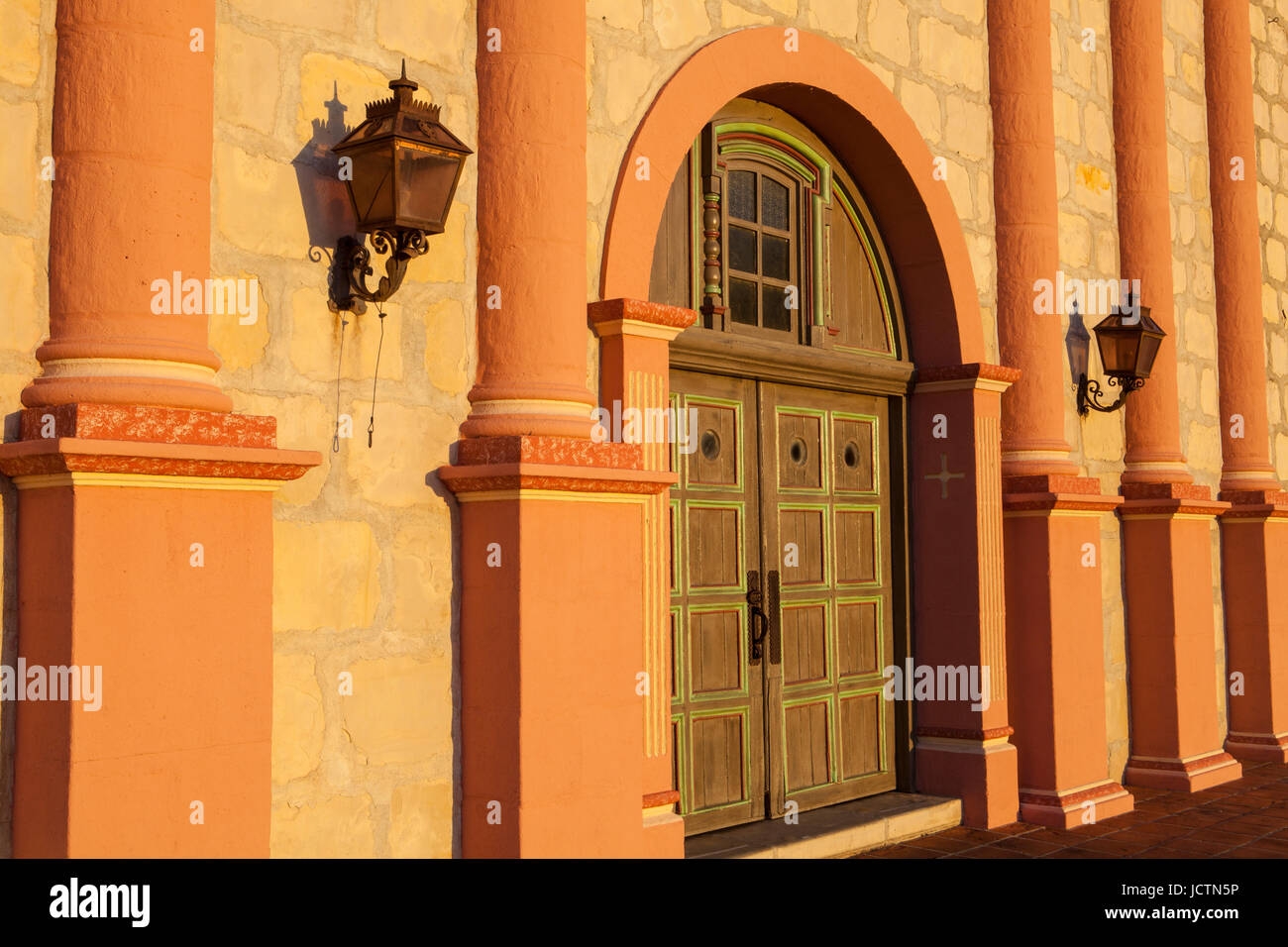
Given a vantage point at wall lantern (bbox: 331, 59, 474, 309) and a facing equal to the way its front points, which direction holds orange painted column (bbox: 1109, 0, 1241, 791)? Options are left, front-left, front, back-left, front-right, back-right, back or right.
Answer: left

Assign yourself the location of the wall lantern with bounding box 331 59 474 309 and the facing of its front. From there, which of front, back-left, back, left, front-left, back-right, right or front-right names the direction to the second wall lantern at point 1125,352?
left

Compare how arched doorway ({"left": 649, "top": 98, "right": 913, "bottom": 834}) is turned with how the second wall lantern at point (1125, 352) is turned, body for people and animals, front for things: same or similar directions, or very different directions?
same or similar directions

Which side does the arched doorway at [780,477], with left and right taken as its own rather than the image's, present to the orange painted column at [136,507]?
right

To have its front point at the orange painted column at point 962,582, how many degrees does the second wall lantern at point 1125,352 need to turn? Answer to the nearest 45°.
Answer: approximately 90° to its right

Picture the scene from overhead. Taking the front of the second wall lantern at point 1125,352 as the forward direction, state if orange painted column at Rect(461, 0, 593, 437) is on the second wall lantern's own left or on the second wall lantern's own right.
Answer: on the second wall lantern's own right

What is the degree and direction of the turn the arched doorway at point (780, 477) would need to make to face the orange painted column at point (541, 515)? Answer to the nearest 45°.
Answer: approximately 90° to its right

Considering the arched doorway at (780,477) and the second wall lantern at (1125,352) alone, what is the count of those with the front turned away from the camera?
0

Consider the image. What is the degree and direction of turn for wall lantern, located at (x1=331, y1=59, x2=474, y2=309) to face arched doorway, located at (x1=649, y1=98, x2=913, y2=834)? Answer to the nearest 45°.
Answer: approximately 90° to its left

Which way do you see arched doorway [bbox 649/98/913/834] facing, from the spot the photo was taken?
facing the viewer and to the right of the viewer

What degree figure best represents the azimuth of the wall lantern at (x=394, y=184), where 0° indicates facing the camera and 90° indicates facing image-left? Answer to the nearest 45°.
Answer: approximately 315°

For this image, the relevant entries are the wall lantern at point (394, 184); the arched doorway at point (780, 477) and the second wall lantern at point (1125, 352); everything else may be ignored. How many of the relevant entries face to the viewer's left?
0

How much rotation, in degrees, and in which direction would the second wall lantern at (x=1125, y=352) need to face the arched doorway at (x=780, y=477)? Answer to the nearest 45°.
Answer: approximately 90° to its right

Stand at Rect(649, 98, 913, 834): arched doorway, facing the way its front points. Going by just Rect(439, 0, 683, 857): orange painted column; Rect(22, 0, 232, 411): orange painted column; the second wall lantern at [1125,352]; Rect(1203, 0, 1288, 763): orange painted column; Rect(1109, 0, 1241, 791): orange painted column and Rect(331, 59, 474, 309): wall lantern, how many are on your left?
3
